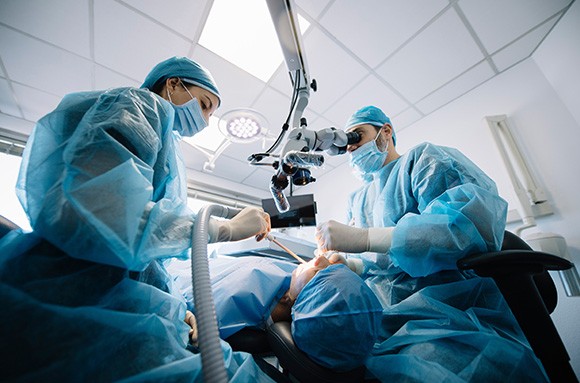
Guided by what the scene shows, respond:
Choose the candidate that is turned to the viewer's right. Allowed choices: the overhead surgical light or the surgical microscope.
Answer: the surgical microscope

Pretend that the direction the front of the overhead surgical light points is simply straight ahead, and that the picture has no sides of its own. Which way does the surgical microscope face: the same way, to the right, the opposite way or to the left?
to the left

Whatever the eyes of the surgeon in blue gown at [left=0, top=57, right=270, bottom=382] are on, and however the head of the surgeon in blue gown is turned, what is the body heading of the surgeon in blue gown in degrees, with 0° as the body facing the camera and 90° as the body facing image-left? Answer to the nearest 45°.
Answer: approximately 270°

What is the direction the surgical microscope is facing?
to the viewer's right

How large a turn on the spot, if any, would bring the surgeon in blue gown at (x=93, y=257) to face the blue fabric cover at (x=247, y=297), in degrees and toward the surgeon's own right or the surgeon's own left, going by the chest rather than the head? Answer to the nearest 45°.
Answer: approximately 45° to the surgeon's own left

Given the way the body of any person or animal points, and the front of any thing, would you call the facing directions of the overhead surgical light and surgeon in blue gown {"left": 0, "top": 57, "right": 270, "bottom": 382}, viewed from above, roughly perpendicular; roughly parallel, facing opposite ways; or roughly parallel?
roughly perpendicular

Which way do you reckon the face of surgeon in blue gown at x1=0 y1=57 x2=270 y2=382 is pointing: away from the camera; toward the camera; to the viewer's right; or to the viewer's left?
to the viewer's right
